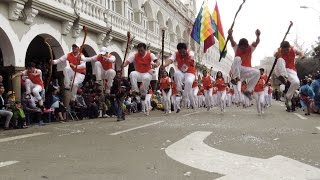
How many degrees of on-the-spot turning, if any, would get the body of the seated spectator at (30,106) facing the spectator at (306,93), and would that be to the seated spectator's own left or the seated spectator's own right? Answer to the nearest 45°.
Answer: approximately 45° to the seated spectator's own left

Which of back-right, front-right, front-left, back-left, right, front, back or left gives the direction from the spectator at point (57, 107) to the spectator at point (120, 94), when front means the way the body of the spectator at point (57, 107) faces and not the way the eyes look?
front

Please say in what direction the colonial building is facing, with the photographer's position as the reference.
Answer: facing the viewer and to the right of the viewer

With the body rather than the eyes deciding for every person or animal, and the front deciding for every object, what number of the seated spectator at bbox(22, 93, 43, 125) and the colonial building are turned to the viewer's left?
0

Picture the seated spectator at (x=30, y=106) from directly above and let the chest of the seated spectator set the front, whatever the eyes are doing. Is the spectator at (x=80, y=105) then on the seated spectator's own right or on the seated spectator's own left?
on the seated spectator's own left

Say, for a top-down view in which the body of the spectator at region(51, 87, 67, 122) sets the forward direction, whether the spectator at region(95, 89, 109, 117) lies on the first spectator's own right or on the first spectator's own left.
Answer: on the first spectator's own left
